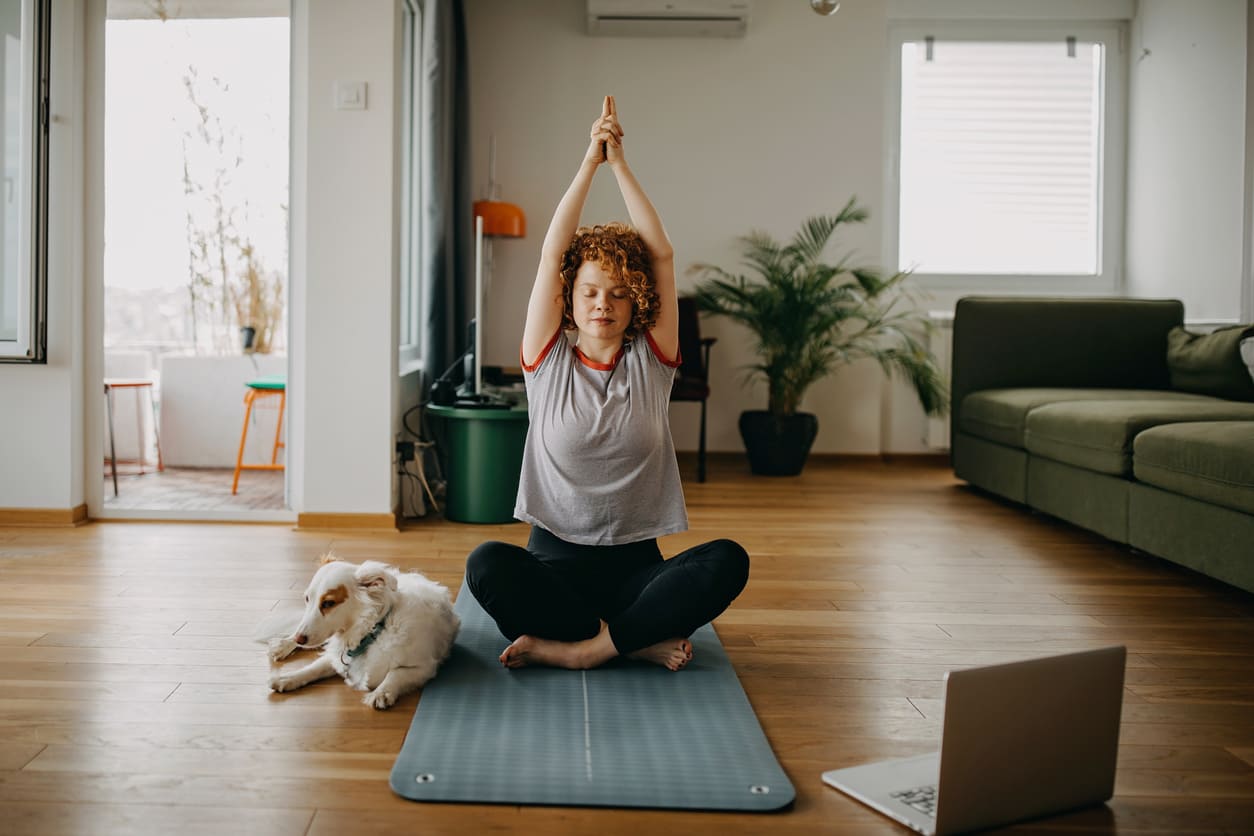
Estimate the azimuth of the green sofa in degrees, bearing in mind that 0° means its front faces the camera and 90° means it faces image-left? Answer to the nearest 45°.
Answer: approximately 45°

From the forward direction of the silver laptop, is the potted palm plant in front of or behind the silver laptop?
in front

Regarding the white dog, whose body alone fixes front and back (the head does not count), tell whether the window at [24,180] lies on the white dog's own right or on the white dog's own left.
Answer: on the white dog's own right

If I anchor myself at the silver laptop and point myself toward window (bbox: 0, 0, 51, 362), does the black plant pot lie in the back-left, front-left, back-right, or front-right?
front-right

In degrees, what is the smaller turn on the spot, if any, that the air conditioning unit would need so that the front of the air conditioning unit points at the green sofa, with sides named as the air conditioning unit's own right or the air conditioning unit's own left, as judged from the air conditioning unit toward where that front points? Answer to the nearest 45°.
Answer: approximately 45° to the air conditioning unit's own left

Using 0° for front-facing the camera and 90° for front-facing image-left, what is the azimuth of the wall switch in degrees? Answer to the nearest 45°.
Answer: approximately 0°

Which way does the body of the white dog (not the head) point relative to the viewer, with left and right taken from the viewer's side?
facing the viewer and to the left of the viewer

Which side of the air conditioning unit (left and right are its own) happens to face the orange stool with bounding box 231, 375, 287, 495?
right

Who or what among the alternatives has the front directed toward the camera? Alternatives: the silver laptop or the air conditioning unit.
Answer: the air conditioning unit

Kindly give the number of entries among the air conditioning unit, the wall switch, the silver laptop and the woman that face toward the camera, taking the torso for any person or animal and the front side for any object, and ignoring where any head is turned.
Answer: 3

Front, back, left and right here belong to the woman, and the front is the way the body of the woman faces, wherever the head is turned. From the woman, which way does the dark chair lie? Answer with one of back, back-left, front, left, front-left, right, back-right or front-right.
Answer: back

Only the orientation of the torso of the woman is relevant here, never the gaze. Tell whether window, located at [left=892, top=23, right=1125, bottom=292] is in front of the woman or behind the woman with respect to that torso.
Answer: behind

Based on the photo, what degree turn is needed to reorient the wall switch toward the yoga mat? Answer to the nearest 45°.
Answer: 0° — it already faces it

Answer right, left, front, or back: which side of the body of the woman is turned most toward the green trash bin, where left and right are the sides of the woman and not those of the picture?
back

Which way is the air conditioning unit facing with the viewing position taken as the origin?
facing the viewer
